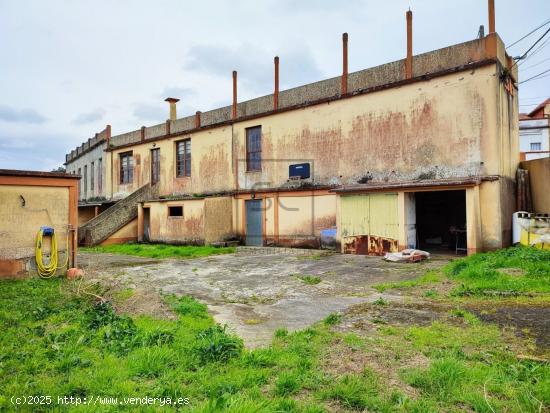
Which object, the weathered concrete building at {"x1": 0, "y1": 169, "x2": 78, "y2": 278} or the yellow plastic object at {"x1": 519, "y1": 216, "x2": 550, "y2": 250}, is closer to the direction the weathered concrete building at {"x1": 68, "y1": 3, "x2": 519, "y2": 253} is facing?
the weathered concrete building

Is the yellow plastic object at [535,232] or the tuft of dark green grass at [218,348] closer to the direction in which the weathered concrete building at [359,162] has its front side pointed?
the tuft of dark green grass

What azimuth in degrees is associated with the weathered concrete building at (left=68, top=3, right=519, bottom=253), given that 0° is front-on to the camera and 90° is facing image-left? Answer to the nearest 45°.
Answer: approximately 45°

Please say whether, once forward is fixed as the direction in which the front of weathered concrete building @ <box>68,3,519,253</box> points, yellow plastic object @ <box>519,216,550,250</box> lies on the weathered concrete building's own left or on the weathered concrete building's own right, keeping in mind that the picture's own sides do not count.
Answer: on the weathered concrete building's own left

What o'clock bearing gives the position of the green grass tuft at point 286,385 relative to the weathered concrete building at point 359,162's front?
The green grass tuft is roughly at 11 o'clock from the weathered concrete building.
